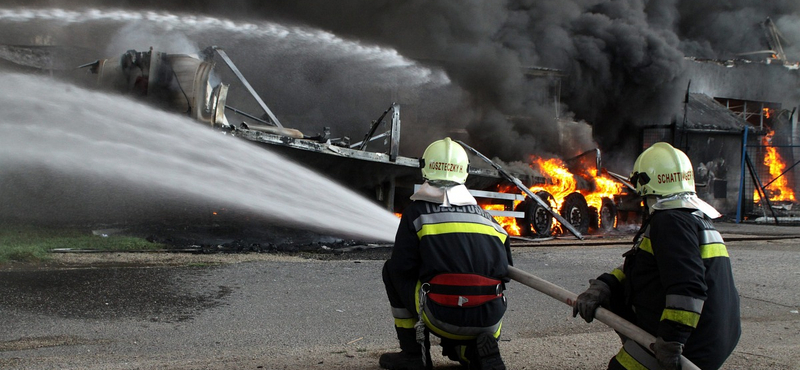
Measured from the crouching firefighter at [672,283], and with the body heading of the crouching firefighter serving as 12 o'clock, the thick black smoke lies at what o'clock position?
The thick black smoke is roughly at 1 o'clock from the crouching firefighter.

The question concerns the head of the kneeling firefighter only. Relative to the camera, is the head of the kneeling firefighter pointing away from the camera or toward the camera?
away from the camera

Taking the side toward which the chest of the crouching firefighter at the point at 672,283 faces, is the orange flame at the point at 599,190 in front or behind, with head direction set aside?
in front

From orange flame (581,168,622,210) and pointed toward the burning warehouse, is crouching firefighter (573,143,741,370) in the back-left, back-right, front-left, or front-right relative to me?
back-right

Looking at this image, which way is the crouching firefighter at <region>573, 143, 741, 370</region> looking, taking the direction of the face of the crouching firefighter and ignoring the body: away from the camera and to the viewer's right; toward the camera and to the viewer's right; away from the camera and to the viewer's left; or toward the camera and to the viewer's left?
away from the camera and to the viewer's left

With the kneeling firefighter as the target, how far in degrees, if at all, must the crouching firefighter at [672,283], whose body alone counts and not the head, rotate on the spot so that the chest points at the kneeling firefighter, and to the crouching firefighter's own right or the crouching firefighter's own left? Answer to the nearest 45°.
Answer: approximately 45° to the crouching firefighter's own left

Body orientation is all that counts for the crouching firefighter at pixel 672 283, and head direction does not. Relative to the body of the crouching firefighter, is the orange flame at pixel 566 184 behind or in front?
in front

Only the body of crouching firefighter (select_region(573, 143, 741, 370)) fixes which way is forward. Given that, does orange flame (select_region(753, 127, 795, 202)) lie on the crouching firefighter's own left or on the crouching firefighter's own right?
on the crouching firefighter's own right

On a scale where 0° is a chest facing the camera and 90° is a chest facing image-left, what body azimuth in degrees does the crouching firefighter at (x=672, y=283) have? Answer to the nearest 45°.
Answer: approximately 135°

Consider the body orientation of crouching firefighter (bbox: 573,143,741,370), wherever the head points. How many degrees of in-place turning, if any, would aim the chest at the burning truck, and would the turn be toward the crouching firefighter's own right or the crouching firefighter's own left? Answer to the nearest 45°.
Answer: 0° — they already face it
